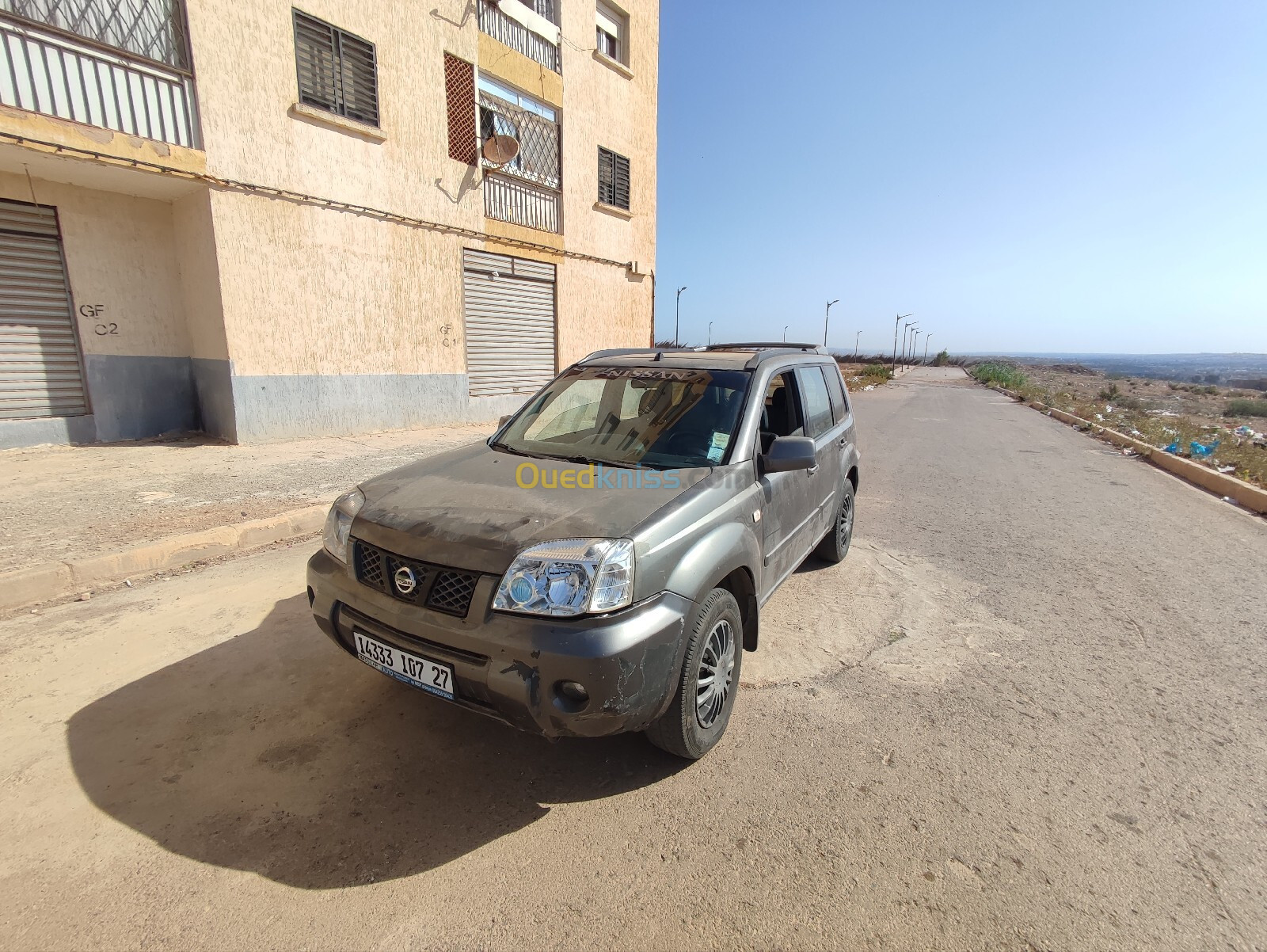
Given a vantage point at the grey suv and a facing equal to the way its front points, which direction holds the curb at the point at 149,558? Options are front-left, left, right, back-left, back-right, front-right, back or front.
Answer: right

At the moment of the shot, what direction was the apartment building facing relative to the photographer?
facing the viewer and to the right of the viewer

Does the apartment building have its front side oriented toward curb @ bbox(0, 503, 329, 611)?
no

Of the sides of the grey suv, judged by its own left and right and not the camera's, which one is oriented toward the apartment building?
right

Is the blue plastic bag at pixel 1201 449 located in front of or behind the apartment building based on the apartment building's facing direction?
in front

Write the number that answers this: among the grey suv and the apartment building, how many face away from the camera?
0

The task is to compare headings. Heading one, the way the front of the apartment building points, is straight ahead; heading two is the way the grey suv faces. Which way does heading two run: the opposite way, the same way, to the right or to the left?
to the right

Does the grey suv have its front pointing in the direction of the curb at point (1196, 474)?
no

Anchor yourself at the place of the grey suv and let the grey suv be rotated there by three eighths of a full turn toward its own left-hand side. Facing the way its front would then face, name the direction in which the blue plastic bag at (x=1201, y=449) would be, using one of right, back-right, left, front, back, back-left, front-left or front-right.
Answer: front-left

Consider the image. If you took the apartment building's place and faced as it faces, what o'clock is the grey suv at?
The grey suv is roughly at 1 o'clock from the apartment building.

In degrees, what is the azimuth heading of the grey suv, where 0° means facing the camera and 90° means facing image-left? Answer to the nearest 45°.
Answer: approximately 45°
